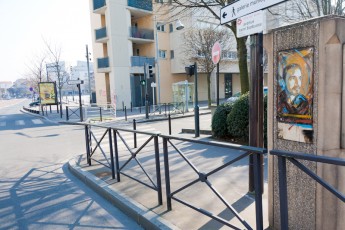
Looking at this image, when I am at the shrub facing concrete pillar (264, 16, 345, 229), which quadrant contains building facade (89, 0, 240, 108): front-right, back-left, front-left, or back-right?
back-right

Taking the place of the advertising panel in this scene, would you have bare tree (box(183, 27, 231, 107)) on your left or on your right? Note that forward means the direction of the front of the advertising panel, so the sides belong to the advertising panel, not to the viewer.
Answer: on your left

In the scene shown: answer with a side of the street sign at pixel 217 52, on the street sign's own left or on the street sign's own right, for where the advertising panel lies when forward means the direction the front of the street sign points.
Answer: on the street sign's own right

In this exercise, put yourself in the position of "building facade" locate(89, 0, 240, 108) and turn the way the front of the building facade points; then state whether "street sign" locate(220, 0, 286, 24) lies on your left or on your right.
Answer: on your left

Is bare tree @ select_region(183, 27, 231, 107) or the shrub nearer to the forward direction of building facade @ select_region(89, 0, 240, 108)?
the shrub
